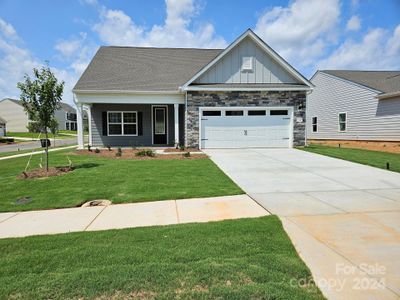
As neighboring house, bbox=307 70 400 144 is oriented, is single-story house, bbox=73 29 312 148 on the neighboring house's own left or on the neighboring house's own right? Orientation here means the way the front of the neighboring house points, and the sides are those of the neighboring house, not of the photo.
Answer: on the neighboring house's own right

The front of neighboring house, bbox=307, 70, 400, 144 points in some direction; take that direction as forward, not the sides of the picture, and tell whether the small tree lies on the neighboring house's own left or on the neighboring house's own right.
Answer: on the neighboring house's own right

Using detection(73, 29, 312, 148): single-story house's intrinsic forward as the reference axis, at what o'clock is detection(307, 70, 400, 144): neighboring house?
The neighboring house is roughly at 8 o'clock from the single-story house.

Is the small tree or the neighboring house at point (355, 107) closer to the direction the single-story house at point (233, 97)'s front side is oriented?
the small tree

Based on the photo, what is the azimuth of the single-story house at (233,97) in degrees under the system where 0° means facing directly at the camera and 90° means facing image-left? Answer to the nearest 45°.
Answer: approximately 0°

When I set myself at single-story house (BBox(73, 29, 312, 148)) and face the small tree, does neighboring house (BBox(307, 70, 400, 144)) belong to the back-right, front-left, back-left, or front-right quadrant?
back-left
